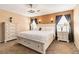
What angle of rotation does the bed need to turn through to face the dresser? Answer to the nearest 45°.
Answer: approximately 45° to its right

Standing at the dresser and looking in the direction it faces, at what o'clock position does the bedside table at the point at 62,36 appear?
The bedside table is roughly at 11 o'clock from the dresser.

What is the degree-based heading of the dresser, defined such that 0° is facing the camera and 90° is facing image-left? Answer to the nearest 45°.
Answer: approximately 315°

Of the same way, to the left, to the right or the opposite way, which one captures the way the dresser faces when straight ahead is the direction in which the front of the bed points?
to the left

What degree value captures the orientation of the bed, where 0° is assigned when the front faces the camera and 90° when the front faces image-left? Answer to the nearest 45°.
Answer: approximately 45°
